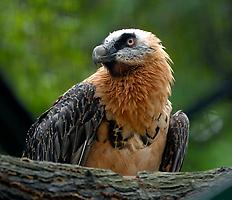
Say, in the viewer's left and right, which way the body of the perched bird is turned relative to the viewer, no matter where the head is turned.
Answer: facing the viewer and to the right of the viewer
